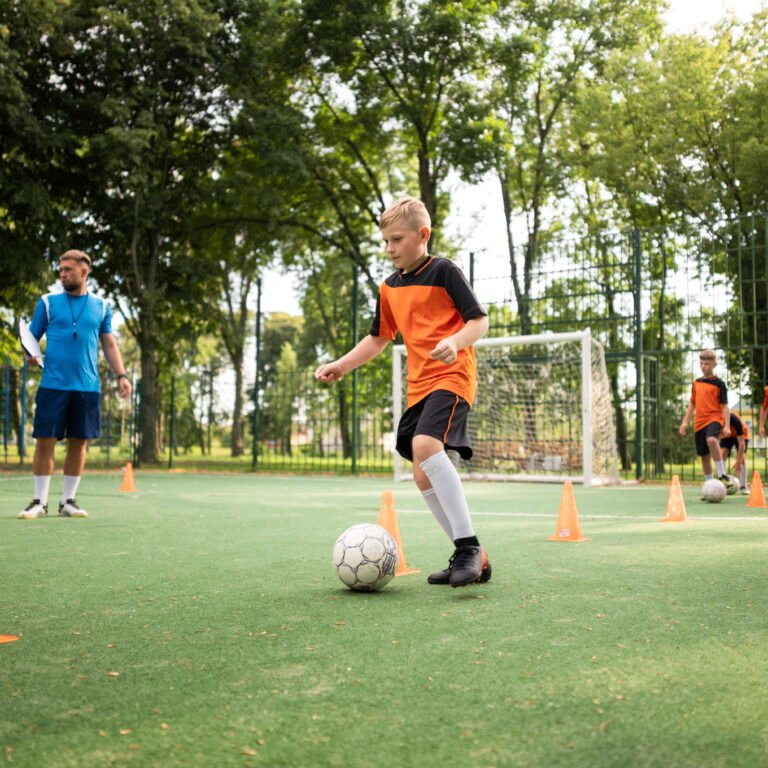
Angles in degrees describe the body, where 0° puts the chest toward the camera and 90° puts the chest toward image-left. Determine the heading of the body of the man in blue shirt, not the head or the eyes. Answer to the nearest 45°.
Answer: approximately 0°

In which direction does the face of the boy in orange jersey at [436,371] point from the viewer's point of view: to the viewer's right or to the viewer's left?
to the viewer's left

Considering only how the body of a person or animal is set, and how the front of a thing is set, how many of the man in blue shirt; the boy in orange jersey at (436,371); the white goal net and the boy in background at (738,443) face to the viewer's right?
0

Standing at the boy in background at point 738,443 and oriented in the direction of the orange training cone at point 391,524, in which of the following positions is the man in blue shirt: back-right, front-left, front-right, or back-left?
front-right

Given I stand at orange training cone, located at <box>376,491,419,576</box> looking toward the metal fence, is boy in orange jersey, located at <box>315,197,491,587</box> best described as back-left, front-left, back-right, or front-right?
back-right

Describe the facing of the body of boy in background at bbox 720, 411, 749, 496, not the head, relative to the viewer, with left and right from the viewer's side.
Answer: facing the viewer and to the left of the viewer

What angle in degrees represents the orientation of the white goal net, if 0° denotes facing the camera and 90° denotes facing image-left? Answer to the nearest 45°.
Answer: approximately 45°

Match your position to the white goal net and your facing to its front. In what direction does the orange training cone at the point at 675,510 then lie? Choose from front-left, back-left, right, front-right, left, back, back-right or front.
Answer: front-left

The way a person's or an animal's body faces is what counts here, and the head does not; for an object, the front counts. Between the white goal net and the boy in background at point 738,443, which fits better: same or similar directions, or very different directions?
same or similar directions

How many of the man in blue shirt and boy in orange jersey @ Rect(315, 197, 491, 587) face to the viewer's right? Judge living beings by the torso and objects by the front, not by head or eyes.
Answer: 0

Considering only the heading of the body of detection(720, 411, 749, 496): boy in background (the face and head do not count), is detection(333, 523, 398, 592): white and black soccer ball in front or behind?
in front

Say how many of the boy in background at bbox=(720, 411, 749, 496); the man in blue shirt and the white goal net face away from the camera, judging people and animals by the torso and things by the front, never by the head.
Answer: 0

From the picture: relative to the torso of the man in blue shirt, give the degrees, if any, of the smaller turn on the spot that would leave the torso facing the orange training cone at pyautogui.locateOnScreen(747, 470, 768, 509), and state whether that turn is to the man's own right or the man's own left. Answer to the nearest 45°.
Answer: approximately 90° to the man's own left
